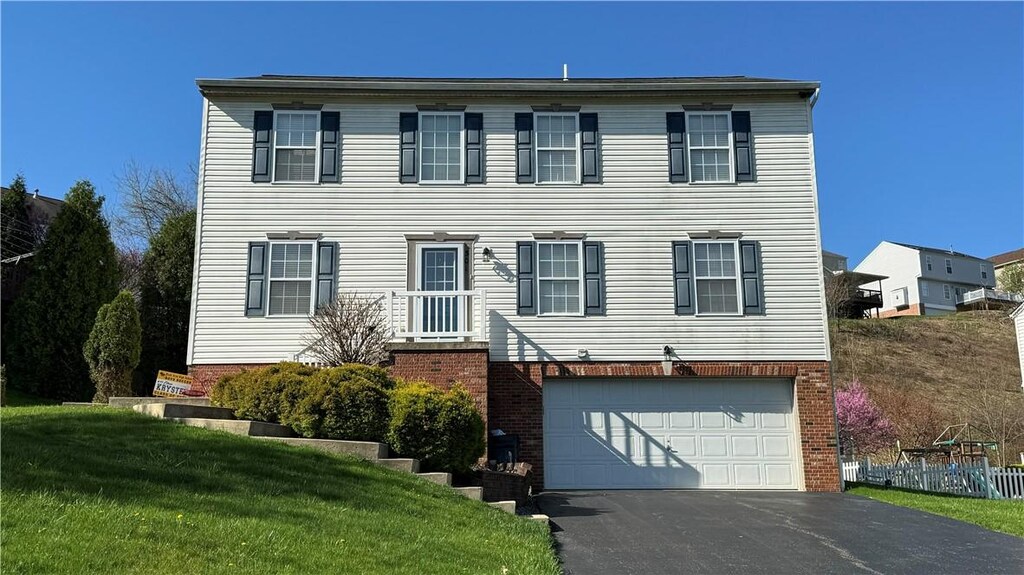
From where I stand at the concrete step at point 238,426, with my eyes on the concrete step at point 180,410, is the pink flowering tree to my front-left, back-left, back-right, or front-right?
back-right

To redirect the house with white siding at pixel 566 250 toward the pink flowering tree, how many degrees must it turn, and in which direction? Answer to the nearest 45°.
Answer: approximately 135° to its left

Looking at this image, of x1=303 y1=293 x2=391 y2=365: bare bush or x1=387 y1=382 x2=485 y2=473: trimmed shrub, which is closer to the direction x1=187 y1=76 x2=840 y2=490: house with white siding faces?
the trimmed shrub

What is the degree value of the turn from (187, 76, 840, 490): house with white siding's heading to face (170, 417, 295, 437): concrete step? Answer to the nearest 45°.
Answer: approximately 45° to its right

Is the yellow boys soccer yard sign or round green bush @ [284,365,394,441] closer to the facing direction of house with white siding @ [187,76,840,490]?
the round green bush

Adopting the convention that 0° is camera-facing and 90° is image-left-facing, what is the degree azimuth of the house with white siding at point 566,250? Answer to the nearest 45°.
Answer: approximately 0°

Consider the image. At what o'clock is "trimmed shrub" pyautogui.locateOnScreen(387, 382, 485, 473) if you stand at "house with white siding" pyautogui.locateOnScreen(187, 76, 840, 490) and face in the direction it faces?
The trimmed shrub is roughly at 1 o'clock from the house with white siding.

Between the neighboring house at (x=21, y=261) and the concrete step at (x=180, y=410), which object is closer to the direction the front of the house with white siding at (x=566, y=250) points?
the concrete step

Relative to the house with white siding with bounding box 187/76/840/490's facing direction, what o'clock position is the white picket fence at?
The white picket fence is roughly at 9 o'clock from the house with white siding.

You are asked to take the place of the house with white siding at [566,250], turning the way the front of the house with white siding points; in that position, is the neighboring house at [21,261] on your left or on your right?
on your right

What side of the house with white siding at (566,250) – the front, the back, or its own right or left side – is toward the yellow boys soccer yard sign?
right

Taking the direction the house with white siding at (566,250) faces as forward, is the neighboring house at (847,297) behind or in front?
behind

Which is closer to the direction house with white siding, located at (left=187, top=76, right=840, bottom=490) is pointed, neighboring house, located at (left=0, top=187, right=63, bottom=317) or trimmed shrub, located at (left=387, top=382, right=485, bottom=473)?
the trimmed shrub
